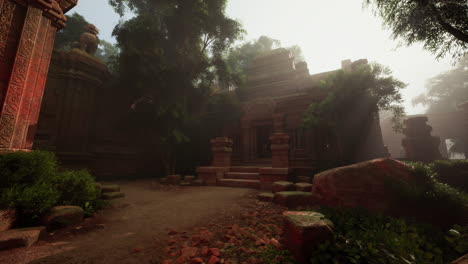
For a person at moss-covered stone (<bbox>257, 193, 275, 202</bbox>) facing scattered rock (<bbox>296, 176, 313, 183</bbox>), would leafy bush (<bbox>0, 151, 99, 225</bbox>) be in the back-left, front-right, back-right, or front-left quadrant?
back-left

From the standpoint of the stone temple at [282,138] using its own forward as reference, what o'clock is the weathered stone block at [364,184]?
The weathered stone block is roughly at 10 o'clock from the stone temple.

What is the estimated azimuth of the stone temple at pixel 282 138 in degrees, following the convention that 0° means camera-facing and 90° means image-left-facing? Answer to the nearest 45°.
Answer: approximately 45°

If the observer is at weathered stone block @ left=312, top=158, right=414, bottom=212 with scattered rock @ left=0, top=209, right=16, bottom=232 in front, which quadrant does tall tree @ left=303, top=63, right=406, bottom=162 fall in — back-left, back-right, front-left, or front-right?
back-right
